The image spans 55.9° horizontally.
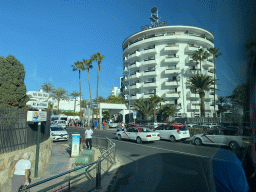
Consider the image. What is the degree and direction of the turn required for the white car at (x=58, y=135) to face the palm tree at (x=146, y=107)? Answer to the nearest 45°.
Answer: approximately 90° to its left

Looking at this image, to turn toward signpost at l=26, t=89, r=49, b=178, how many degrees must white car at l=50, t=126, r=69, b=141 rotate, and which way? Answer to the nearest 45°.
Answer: approximately 45° to its right

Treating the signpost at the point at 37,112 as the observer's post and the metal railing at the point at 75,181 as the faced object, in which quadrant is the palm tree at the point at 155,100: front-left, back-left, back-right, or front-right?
back-left

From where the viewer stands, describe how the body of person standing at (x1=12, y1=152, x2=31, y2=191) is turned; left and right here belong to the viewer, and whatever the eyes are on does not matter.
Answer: facing away from the viewer and to the right of the viewer

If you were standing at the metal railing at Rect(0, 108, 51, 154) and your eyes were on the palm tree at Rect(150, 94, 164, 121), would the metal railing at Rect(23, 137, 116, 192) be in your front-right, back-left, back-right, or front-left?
back-right

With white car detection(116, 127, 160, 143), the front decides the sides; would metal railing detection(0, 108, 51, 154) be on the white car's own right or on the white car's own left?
on the white car's own left

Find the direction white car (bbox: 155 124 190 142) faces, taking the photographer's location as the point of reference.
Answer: facing away from the viewer and to the left of the viewer

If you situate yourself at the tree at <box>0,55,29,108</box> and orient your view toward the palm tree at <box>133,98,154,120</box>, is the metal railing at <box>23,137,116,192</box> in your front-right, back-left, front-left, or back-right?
back-right

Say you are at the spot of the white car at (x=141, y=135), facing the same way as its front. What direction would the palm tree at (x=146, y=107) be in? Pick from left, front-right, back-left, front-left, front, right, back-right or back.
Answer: front-right

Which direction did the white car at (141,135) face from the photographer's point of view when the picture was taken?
facing away from the viewer and to the left of the viewer
